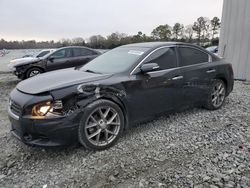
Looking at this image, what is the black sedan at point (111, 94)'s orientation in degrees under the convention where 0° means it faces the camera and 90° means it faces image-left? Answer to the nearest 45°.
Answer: approximately 45°

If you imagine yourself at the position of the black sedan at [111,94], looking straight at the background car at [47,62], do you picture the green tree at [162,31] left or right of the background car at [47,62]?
right

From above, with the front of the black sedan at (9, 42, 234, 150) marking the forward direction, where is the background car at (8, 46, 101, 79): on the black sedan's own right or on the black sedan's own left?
on the black sedan's own right

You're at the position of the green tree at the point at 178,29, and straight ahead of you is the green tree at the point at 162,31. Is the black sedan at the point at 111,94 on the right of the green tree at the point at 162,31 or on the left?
left

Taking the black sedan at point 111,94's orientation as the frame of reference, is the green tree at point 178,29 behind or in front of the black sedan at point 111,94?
behind

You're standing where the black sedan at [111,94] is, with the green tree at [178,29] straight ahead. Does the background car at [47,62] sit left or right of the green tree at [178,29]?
left

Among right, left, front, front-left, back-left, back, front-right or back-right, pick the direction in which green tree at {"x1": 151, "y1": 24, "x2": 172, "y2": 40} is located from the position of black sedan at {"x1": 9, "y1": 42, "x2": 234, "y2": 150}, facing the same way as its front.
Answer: back-right
